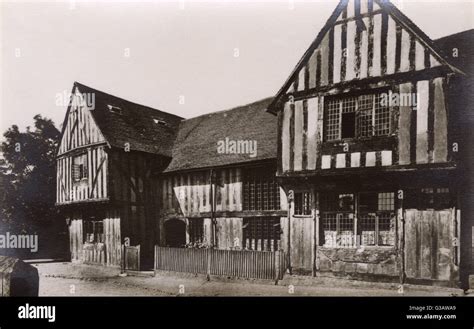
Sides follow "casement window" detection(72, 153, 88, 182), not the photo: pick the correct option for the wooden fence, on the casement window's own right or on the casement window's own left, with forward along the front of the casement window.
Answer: on the casement window's own left

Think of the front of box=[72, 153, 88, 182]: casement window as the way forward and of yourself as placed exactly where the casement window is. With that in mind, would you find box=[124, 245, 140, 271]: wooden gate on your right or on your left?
on your left

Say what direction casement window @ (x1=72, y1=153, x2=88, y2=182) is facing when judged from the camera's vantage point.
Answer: facing the viewer and to the left of the viewer
